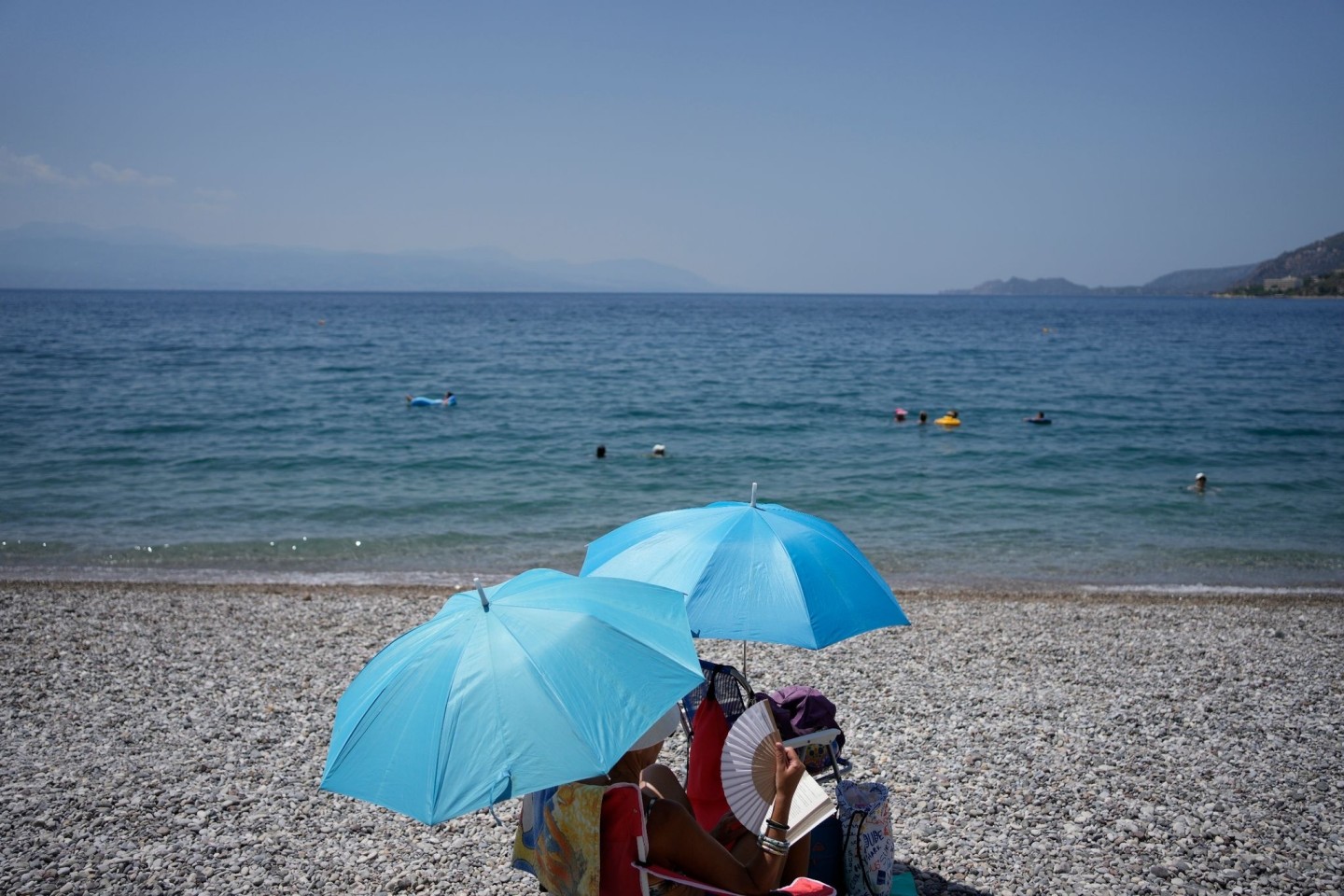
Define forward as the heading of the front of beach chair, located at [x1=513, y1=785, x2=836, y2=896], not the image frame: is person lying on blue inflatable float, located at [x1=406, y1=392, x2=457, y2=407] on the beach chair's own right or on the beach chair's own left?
on the beach chair's own left

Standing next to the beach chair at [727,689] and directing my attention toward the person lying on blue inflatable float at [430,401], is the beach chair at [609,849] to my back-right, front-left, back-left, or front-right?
back-left
